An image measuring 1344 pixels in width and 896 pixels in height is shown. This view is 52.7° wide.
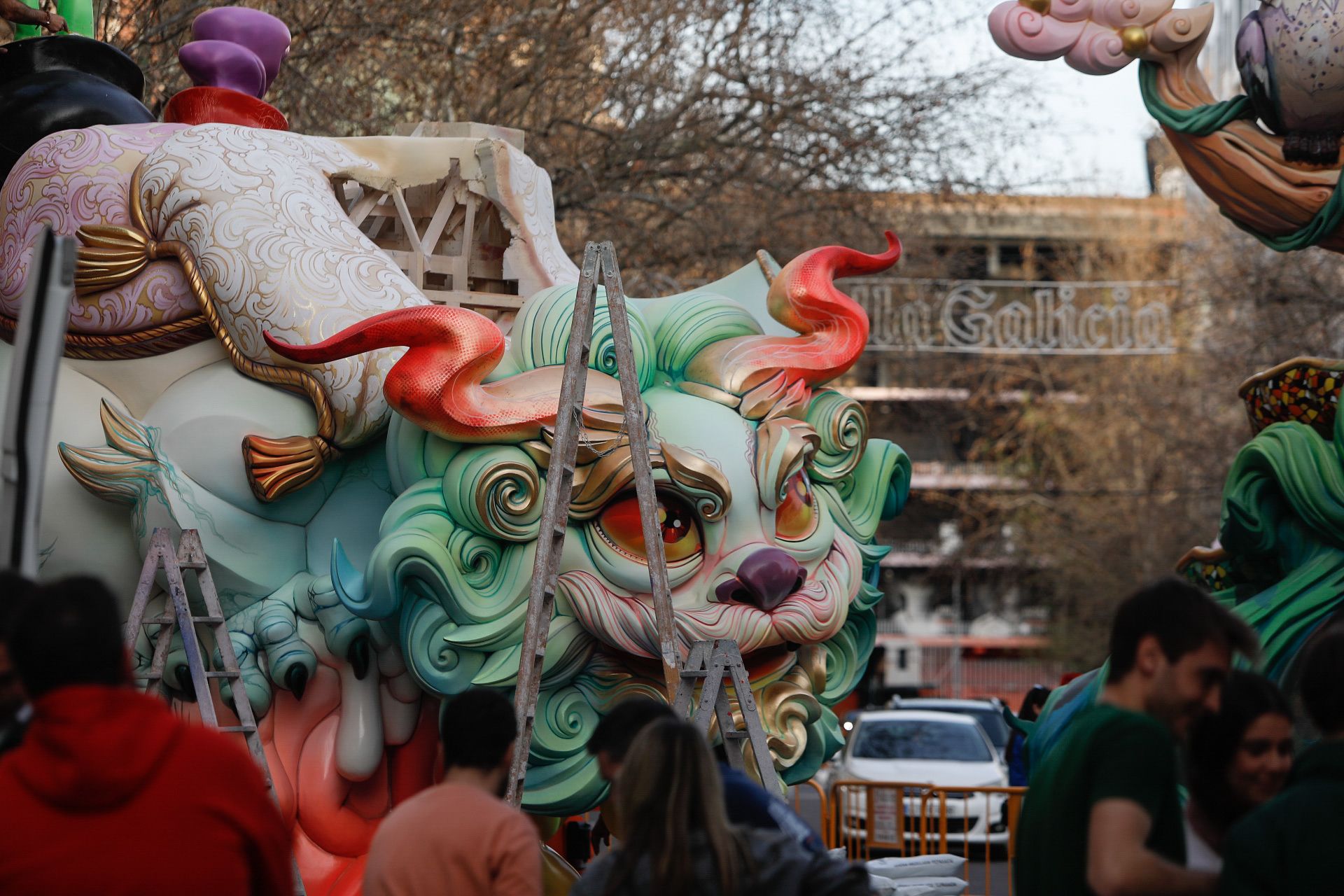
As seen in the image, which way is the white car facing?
toward the camera

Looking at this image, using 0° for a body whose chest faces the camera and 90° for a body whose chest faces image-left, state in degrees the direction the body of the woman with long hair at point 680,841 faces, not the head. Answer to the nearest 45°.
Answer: approximately 180°

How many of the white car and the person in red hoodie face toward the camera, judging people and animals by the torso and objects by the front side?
1

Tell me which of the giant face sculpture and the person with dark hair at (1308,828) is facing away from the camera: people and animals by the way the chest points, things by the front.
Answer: the person with dark hair

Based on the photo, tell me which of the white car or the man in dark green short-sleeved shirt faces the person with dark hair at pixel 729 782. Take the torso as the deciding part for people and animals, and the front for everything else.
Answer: the white car

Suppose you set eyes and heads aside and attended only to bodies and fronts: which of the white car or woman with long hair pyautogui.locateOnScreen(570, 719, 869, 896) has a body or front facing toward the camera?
the white car

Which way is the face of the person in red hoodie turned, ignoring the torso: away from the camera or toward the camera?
away from the camera

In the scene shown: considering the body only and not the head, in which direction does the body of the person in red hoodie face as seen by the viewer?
away from the camera

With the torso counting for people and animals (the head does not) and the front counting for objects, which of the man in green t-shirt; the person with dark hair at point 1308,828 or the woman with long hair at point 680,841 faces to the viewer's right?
the man in green t-shirt

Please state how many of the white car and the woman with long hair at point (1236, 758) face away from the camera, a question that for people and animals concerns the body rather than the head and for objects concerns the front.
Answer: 0

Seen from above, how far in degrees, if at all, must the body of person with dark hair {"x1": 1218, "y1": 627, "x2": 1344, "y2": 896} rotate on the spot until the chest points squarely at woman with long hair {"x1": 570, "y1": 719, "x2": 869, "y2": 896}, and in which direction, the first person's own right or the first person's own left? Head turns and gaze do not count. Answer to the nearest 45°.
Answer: approximately 90° to the first person's own left

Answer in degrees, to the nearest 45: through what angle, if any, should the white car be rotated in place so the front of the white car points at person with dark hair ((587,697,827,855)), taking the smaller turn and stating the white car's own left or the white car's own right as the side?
0° — it already faces them

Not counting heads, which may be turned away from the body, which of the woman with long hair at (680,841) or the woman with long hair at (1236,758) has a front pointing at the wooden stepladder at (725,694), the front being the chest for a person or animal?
the woman with long hair at (680,841)

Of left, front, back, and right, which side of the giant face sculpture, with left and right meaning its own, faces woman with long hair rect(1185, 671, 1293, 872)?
front

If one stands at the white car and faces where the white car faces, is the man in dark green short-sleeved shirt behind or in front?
in front

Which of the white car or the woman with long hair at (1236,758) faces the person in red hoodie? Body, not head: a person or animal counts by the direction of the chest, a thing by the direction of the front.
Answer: the white car

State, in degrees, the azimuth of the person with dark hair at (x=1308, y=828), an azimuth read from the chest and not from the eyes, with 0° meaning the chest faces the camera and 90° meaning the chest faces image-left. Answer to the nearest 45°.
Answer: approximately 180°

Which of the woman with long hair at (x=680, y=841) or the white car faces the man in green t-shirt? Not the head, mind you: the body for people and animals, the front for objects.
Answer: the white car
